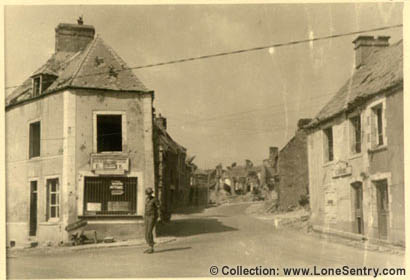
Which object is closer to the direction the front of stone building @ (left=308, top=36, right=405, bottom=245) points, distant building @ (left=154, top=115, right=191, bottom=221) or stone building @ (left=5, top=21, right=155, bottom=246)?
the stone building

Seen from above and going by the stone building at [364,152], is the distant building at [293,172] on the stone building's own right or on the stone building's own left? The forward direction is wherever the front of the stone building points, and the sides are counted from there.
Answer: on the stone building's own right

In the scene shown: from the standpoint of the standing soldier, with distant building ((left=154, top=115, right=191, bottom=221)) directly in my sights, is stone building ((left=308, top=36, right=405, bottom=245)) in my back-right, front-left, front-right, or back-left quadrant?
front-right

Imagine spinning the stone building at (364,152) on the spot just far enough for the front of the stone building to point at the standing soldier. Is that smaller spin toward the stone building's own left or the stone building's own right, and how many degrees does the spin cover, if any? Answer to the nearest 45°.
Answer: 0° — it already faces them

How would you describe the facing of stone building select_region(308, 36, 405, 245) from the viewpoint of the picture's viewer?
facing the viewer and to the left of the viewer
